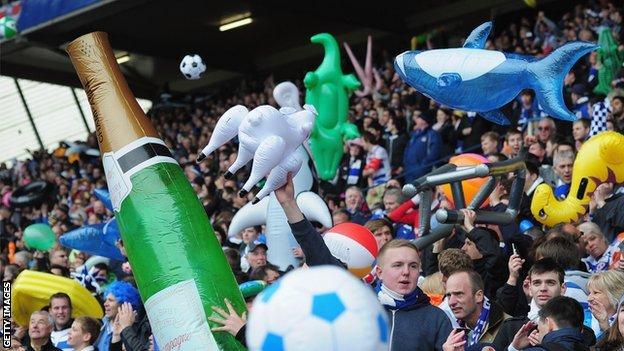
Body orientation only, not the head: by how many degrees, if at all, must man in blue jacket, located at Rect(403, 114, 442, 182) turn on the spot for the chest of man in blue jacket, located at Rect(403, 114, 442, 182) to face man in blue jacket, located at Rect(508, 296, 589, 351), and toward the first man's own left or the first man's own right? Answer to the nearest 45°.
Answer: approximately 45° to the first man's own left

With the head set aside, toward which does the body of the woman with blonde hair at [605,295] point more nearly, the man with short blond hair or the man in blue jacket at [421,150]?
the man with short blond hair

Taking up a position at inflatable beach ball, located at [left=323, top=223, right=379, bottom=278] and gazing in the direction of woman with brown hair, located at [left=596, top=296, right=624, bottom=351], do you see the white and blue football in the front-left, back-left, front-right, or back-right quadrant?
front-right

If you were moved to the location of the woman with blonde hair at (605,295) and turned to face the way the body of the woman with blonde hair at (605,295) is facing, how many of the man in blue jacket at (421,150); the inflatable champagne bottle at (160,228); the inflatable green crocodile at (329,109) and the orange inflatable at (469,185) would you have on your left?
0

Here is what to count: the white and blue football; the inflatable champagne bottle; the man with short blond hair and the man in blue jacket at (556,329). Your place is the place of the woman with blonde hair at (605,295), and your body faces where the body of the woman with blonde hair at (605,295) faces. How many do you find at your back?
0

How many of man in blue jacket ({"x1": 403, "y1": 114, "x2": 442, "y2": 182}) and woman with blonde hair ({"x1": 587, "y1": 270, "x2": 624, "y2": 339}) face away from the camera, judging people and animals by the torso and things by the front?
0

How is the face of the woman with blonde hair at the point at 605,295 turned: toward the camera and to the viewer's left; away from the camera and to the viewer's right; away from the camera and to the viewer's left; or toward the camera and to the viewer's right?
toward the camera and to the viewer's left

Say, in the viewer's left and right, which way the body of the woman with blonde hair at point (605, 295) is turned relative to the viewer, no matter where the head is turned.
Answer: facing the viewer and to the left of the viewer

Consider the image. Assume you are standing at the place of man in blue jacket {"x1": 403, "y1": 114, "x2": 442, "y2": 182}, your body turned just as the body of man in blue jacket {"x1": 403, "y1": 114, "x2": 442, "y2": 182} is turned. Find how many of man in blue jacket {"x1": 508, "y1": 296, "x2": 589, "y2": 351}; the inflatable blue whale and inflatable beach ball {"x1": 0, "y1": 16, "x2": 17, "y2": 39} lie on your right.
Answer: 1

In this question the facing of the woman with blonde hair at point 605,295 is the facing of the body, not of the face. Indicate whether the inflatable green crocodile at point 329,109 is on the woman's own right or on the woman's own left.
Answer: on the woman's own right

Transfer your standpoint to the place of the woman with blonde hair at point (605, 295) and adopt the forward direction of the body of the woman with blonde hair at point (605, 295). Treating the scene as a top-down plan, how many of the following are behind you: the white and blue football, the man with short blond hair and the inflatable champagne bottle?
0

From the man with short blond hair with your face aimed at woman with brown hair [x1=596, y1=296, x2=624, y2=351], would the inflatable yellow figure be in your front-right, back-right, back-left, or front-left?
front-left

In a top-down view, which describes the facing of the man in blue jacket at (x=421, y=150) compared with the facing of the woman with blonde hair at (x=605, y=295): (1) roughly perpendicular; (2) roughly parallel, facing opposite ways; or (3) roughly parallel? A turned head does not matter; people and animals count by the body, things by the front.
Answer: roughly parallel
